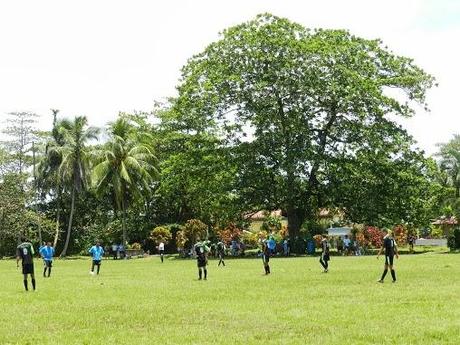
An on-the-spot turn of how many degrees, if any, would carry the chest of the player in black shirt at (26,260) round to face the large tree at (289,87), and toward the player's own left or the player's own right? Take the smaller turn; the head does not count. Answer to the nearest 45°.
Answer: approximately 45° to the player's own right

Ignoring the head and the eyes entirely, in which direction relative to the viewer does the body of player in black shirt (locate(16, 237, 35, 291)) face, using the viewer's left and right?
facing away from the viewer
